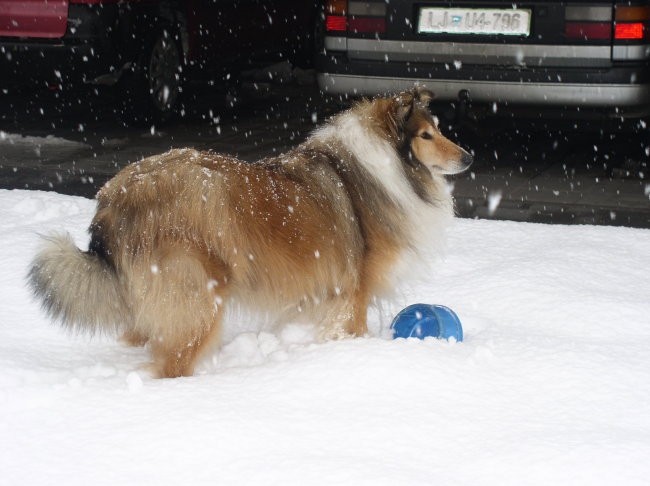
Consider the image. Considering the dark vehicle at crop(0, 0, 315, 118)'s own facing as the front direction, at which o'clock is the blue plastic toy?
The blue plastic toy is roughly at 4 o'clock from the dark vehicle.

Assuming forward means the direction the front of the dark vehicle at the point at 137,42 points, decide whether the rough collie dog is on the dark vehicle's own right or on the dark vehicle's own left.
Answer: on the dark vehicle's own right

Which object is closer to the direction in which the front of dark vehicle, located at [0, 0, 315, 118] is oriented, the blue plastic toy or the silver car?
the silver car

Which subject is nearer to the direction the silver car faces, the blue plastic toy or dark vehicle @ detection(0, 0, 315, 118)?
the dark vehicle

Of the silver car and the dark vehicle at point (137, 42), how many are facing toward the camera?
0

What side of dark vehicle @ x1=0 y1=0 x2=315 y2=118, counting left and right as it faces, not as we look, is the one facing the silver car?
right

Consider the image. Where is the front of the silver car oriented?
away from the camera

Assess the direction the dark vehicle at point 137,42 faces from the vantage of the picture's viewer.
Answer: facing away from the viewer and to the right of the viewer

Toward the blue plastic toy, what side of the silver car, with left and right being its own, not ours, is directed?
back

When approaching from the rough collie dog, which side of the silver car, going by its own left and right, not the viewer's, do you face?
back

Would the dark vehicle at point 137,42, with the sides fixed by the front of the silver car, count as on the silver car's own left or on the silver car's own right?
on the silver car's own left
